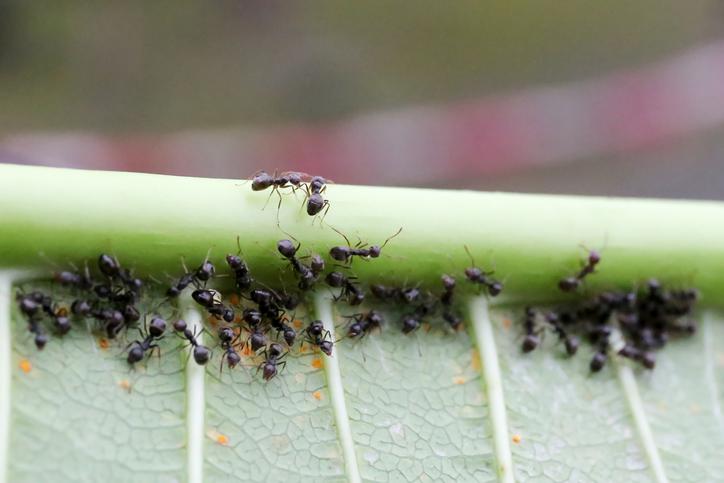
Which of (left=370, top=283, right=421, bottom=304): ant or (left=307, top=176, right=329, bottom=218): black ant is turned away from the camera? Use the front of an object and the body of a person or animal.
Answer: the black ant

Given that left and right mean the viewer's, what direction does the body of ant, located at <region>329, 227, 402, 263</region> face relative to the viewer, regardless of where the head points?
facing to the right of the viewer

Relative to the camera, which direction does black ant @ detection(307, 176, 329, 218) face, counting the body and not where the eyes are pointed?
away from the camera

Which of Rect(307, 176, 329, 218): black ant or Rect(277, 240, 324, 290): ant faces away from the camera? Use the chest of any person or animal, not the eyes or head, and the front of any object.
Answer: the black ant

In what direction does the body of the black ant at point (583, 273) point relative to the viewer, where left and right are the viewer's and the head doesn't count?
facing away from the viewer and to the right of the viewer

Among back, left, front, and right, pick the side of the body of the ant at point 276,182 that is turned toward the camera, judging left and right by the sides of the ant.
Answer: right

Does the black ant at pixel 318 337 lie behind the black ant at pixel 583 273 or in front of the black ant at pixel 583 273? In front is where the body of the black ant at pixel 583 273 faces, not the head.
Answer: behind

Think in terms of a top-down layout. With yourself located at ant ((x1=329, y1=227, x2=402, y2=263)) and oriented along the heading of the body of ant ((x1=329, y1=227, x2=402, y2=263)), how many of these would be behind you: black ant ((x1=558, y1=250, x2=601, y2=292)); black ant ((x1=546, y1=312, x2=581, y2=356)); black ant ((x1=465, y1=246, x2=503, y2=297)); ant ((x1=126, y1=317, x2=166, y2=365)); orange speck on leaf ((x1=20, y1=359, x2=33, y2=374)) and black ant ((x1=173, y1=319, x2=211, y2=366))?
3

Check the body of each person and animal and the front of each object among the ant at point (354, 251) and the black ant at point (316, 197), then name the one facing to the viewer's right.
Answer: the ant
